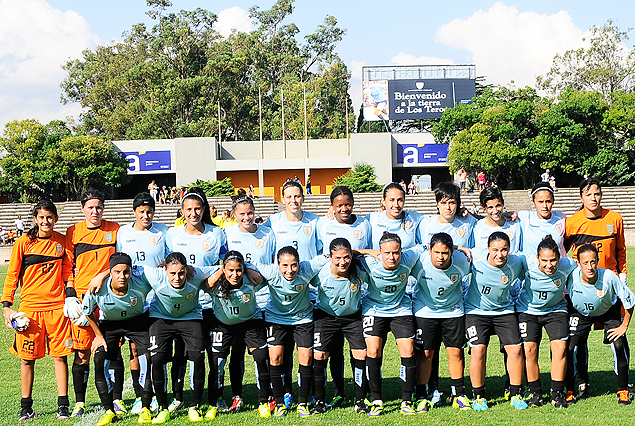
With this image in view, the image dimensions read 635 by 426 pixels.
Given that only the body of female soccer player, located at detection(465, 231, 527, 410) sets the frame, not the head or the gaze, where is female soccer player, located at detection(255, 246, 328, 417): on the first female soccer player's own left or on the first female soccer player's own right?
on the first female soccer player's own right

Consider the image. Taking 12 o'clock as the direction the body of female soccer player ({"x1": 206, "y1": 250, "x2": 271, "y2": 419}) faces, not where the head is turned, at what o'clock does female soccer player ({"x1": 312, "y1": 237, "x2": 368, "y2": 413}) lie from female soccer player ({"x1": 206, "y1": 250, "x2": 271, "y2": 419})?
female soccer player ({"x1": 312, "y1": 237, "x2": 368, "y2": 413}) is roughly at 9 o'clock from female soccer player ({"x1": 206, "y1": 250, "x2": 271, "y2": 419}).

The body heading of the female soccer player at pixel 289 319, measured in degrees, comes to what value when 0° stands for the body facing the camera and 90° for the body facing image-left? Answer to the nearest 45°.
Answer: approximately 0°

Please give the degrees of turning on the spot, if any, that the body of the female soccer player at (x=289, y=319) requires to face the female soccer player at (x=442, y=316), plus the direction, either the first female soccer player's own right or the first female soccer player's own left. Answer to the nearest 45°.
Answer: approximately 90° to the first female soccer player's own left

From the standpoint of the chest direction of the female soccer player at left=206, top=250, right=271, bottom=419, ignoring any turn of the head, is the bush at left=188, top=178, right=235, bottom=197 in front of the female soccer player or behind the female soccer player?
behind

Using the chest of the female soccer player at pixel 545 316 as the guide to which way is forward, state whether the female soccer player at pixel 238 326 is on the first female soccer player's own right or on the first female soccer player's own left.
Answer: on the first female soccer player's own right

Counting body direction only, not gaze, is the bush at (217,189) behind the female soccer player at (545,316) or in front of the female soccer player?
behind

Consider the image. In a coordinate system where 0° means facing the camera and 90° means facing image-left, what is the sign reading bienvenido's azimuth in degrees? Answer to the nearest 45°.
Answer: approximately 0°

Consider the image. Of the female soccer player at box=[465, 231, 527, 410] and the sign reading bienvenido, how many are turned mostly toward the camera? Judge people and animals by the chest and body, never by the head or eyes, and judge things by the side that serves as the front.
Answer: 2

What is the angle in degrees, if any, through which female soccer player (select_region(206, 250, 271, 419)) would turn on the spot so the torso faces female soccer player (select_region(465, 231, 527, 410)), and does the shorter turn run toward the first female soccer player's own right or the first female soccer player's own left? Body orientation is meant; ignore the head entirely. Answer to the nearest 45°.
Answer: approximately 90° to the first female soccer player's own left
